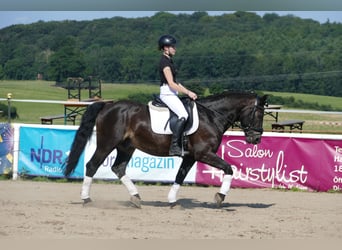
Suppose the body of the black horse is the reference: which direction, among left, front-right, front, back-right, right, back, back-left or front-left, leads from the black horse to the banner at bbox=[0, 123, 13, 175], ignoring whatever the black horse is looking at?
back-left

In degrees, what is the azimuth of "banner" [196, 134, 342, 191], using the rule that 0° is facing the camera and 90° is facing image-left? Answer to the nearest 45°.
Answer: approximately 0°

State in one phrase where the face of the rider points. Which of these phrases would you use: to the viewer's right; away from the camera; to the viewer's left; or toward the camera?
to the viewer's right

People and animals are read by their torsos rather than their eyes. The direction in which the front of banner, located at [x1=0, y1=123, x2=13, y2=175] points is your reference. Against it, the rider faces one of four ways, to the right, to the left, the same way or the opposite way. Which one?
to the left

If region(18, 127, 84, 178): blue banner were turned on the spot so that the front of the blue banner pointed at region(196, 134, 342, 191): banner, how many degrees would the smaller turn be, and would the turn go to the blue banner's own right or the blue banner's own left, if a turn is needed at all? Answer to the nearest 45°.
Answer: approximately 90° to the blue banner's own left

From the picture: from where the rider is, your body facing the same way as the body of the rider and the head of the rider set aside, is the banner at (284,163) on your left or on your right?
on your left

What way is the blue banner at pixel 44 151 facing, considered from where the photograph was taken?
facing the viewer

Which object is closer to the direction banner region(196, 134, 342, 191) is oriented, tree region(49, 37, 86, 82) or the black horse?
the black horse

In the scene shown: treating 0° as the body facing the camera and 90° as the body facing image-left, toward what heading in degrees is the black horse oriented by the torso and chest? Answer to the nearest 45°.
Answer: approximately 270°

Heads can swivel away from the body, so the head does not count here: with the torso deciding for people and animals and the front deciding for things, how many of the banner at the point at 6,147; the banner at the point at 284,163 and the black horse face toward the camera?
2

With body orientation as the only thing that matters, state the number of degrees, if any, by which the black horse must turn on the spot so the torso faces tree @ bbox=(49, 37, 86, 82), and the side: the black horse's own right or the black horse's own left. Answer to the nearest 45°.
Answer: approximately 90° to the black horse's own left

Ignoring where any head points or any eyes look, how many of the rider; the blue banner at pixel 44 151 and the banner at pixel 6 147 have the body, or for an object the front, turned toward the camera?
2

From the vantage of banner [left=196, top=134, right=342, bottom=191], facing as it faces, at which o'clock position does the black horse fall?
The black horse is roughly at 1 o'clock from the banner.

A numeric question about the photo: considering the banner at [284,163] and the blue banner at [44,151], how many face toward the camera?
2

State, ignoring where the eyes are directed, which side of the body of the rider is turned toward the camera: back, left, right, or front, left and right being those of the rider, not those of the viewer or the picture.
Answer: right
